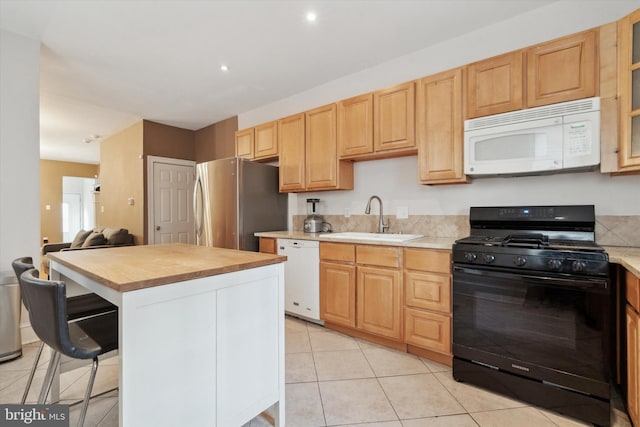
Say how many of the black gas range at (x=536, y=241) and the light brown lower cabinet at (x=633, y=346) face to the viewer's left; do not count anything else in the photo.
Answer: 1

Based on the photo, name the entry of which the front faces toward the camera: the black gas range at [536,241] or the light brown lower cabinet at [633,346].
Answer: the black gas range

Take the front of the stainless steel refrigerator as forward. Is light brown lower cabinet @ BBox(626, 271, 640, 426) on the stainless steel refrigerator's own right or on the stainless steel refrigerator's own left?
on the stainless steel refrigerator's own left

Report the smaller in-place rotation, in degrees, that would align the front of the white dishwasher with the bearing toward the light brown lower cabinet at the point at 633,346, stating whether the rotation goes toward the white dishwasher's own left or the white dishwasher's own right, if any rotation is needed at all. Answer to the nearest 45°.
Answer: approximately 90° to the white dishwasher's own left

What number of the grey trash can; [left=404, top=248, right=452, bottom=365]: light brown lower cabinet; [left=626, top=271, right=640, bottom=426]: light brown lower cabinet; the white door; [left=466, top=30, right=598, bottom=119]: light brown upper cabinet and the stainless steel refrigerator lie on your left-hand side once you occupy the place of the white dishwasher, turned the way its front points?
3

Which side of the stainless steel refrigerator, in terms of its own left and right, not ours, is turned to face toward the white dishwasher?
left

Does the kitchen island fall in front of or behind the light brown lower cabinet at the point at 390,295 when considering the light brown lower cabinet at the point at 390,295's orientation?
in front

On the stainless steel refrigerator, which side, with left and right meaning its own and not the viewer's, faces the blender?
left

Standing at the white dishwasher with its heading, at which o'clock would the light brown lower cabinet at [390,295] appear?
The light brown lower cabinet is roughly at 9 o'clock from the white dishwasher.

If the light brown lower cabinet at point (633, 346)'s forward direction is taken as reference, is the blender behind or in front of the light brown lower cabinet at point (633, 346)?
in front

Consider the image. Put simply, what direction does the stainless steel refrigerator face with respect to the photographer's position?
facing the viewer and to the left of the viewer

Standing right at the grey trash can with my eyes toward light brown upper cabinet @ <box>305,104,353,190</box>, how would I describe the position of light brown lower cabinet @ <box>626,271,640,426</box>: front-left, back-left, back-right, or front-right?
front-right

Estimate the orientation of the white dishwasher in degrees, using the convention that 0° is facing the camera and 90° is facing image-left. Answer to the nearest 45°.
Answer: approximately 45°

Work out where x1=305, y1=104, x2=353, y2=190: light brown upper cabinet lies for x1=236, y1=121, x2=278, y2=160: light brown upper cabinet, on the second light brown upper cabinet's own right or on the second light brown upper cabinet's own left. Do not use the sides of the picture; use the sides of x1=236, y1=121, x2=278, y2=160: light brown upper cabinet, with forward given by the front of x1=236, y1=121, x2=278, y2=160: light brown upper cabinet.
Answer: on the second light brown upper cabinet's own left

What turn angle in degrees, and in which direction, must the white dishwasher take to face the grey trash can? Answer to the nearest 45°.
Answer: approximately 45° to its right

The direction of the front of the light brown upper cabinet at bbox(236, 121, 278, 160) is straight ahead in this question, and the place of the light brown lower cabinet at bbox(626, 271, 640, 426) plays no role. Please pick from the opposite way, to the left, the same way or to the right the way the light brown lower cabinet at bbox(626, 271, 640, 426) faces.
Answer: to the right
